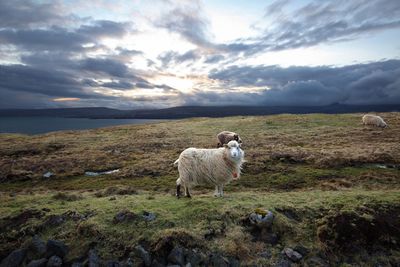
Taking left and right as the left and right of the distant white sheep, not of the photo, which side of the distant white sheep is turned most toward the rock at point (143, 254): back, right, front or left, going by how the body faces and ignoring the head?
right

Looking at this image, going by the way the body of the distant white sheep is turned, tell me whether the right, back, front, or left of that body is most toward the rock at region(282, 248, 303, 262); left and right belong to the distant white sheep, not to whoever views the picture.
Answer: right

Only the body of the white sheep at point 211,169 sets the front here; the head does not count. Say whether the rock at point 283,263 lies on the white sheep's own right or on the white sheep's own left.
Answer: on the white sheep's own right

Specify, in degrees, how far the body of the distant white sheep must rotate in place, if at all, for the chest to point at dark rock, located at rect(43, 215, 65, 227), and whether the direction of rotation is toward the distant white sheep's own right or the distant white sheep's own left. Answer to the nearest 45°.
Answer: approximately 90° to the distant white sheep's own right

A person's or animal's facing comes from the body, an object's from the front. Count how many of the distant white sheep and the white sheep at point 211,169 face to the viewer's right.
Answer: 2

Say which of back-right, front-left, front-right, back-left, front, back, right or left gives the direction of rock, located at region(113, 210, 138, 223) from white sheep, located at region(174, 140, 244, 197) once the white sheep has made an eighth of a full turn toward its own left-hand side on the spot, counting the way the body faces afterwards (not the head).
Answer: back

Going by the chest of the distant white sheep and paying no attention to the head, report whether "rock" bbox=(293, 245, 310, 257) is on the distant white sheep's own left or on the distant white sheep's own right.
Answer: on the distant white sheep's own right

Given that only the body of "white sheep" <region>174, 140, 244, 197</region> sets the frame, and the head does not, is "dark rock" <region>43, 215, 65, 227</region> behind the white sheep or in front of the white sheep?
behind

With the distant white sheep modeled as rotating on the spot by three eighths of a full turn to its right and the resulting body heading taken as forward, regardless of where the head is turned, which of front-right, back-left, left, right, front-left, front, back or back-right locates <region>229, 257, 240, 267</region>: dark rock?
front-left

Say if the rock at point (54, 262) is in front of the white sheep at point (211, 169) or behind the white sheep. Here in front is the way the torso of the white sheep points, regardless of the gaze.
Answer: behind

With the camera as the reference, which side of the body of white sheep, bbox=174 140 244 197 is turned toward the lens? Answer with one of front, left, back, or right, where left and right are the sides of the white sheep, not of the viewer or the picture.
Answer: right

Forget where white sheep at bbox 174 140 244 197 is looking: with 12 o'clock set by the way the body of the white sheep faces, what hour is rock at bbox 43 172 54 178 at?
The rock is roughly at 7 o'clock from the white sheep.

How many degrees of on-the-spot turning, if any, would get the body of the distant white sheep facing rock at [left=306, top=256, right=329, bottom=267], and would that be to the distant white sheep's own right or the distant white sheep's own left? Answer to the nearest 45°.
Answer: approximately 90° to the distant white sheep's own right

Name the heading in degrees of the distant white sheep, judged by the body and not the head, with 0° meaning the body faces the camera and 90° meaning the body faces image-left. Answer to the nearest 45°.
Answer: approximately 270°

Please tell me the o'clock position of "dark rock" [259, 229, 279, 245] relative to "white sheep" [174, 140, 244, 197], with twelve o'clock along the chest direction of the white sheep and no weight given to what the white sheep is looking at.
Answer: The dark rock is roughly at 2 o'clock from the white sheep.
